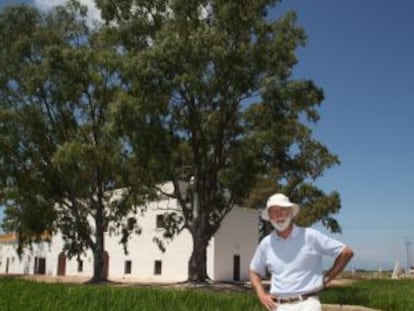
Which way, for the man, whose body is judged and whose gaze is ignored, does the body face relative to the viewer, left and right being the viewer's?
facing the viewer and to the left of the viewer

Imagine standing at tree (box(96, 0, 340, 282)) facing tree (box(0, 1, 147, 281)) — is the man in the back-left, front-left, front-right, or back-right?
back-left

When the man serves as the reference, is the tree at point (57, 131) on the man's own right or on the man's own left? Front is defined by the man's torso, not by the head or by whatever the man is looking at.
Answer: on the man's own right

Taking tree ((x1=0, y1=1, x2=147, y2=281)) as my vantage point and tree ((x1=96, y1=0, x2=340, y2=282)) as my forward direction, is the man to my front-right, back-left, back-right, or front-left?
front-right

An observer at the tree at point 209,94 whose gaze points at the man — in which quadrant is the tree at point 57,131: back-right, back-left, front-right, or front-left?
back-right

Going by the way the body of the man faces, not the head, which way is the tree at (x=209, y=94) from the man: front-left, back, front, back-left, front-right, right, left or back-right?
back-right

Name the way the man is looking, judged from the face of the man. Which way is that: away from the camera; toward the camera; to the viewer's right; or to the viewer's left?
toward the camera
